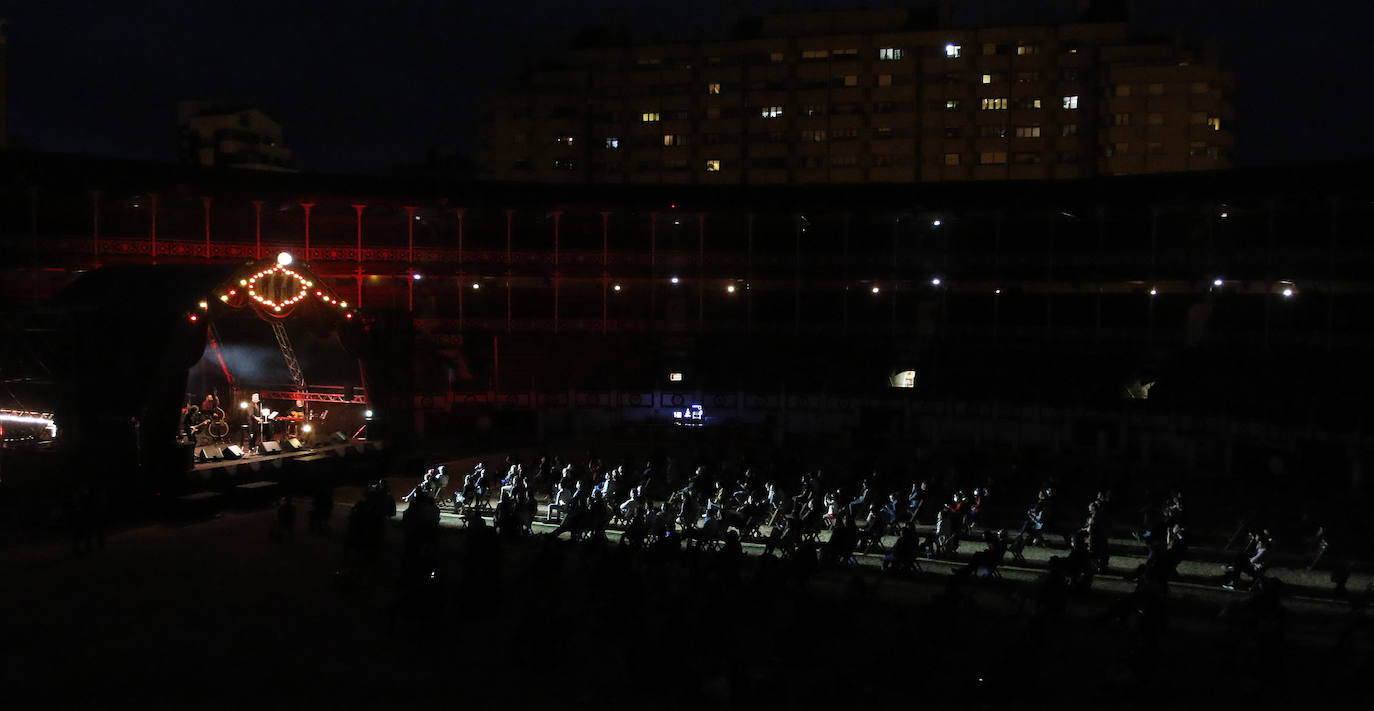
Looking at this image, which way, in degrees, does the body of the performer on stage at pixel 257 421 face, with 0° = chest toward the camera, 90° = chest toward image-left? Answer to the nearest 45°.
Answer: approximately 315°

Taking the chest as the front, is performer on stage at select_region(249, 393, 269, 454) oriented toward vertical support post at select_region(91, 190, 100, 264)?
no
